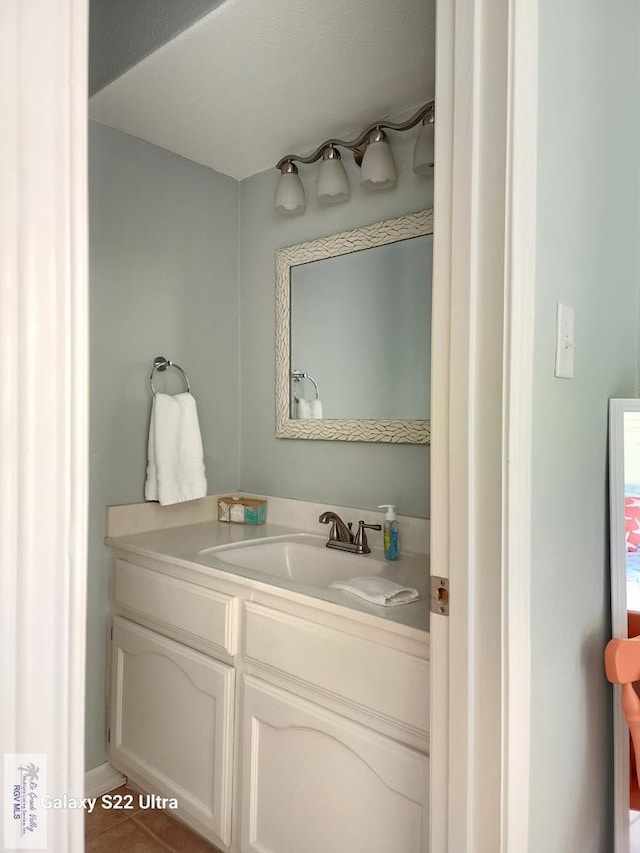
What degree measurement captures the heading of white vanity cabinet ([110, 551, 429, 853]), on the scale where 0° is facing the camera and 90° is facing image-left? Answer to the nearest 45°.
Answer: approximately 45°

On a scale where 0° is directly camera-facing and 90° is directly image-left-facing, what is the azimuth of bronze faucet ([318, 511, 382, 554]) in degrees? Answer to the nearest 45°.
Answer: approximately 45°

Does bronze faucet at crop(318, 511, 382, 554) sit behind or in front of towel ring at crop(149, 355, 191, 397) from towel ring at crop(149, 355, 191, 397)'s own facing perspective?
in front

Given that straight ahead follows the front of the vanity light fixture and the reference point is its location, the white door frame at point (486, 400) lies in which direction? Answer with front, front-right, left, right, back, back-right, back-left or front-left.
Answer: front-left
